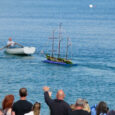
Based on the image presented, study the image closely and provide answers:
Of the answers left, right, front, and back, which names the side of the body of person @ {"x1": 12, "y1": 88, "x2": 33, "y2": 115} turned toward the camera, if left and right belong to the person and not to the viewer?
back

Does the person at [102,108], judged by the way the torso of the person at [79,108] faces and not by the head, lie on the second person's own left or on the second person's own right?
on the second person's own right

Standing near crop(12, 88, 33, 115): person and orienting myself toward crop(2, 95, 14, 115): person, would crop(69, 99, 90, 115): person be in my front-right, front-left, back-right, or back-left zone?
back-left

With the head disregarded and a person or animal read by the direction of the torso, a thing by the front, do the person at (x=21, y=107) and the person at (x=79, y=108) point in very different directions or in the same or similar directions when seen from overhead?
same or similar directions

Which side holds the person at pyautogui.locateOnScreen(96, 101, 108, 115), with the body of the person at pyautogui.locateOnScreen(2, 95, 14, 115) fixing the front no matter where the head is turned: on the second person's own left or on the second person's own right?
on the second person's own right

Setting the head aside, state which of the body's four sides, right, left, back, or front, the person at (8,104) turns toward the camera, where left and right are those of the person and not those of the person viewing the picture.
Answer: back

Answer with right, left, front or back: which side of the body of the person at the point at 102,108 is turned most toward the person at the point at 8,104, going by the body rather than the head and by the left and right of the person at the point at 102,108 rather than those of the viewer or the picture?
left

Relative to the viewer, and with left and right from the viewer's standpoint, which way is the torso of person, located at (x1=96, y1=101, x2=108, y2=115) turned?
facing away from the viewer

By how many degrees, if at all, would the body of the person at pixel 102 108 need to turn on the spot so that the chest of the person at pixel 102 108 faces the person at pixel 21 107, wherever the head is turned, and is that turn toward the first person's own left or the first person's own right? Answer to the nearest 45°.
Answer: approximately 90° to the first person's own left

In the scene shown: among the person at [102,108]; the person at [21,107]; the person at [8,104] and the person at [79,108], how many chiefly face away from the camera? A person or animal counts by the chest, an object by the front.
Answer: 4

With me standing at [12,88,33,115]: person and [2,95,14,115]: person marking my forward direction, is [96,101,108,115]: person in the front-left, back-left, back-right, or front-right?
back-left

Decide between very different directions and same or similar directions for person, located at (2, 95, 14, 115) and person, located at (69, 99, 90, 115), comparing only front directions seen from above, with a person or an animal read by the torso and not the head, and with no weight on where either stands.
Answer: same or similar directions
